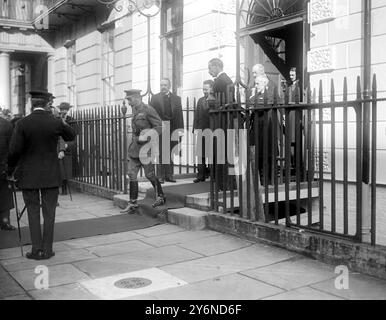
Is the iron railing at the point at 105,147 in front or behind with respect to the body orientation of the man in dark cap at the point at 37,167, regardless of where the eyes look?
in front

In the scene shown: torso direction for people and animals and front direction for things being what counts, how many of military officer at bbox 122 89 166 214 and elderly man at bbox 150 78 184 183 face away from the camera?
0

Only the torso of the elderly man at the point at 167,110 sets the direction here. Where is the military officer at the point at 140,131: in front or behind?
in front

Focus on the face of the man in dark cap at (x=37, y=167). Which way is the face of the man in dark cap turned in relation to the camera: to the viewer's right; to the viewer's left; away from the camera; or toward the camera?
away from the camera

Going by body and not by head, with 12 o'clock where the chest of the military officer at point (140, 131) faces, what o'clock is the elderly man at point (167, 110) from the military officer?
The elderly man is roughly at 5 o'clock from the military officer.

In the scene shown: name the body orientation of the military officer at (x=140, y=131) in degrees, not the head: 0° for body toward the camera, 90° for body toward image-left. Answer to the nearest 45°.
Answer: approximately 45°

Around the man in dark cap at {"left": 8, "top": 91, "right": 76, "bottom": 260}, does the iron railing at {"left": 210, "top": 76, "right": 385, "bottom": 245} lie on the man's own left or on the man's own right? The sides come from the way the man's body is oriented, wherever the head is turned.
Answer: on the man's own right

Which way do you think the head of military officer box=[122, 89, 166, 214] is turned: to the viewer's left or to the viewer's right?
to the viewer's left

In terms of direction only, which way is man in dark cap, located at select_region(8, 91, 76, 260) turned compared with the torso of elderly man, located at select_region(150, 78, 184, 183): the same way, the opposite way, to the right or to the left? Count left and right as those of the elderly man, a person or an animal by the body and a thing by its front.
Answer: the opposite way

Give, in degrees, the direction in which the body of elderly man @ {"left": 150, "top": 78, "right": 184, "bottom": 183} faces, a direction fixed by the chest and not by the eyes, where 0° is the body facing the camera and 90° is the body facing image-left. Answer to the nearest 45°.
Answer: approximately 0°

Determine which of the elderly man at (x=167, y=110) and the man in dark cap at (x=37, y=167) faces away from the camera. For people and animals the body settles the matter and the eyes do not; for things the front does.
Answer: the man in dark cap

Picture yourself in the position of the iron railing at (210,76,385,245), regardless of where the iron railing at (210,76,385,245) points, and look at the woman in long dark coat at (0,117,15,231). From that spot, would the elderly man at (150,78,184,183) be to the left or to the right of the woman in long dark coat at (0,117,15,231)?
right

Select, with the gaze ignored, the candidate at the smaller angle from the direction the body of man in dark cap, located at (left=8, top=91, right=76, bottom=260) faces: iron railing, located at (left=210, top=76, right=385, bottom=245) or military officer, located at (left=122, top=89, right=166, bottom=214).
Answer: the military officer

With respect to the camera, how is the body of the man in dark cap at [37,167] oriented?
away from the camera
